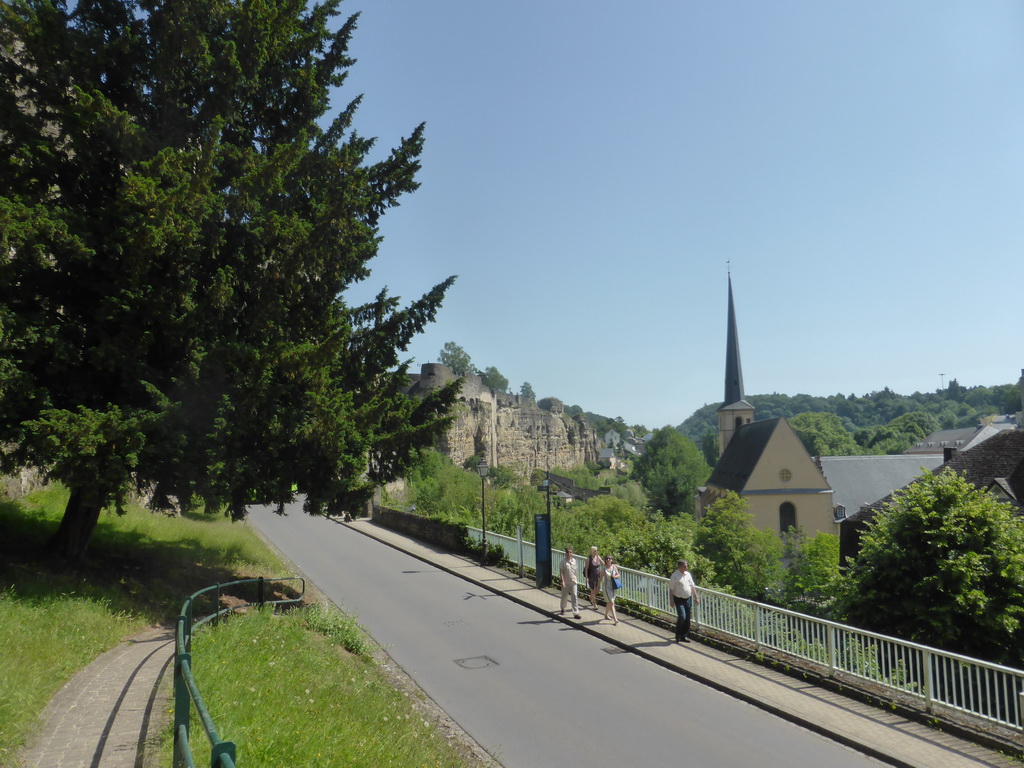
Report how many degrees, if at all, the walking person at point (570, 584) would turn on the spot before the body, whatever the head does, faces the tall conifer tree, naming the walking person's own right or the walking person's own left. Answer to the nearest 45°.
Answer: approximately 90° to the walking person's own right

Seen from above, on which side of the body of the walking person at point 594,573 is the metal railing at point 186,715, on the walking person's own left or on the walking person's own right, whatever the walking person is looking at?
on the walking person's own right

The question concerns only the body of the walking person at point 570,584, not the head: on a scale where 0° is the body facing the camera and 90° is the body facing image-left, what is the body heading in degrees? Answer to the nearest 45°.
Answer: approximately 315°

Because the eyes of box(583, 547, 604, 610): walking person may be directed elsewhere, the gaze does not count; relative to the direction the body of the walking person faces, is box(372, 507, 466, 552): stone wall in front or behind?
behind

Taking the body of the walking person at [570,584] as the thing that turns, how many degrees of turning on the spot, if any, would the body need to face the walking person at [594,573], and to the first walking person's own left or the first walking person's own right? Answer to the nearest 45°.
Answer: approximately 90° to the first walking person's own left

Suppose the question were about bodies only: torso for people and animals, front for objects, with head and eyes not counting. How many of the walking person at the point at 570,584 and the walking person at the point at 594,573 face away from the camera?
0

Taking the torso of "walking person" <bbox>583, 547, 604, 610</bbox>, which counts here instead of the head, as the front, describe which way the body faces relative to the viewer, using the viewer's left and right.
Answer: facing the viewer and to the right of the viewer

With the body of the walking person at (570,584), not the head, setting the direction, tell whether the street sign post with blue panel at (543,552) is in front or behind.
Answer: behind
